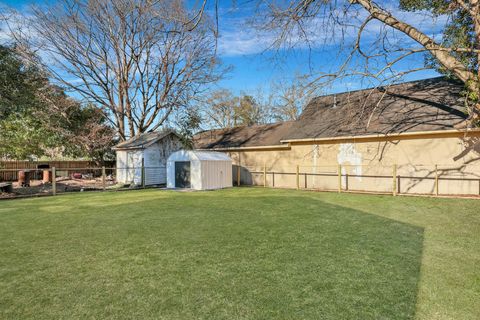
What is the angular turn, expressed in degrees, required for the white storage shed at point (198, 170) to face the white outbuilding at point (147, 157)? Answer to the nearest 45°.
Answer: approximately 90° to its right

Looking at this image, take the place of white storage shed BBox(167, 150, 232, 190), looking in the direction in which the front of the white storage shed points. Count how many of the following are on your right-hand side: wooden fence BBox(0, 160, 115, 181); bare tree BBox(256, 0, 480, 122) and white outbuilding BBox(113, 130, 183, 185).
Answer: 2

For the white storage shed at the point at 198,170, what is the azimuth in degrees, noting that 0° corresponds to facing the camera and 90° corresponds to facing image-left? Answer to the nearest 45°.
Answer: approximately 45°

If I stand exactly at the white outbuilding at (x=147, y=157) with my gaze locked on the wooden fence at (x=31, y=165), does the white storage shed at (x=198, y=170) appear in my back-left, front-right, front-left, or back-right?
back-left

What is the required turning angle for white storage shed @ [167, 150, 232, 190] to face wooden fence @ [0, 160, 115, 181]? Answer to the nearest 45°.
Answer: approximately 90° to its right
